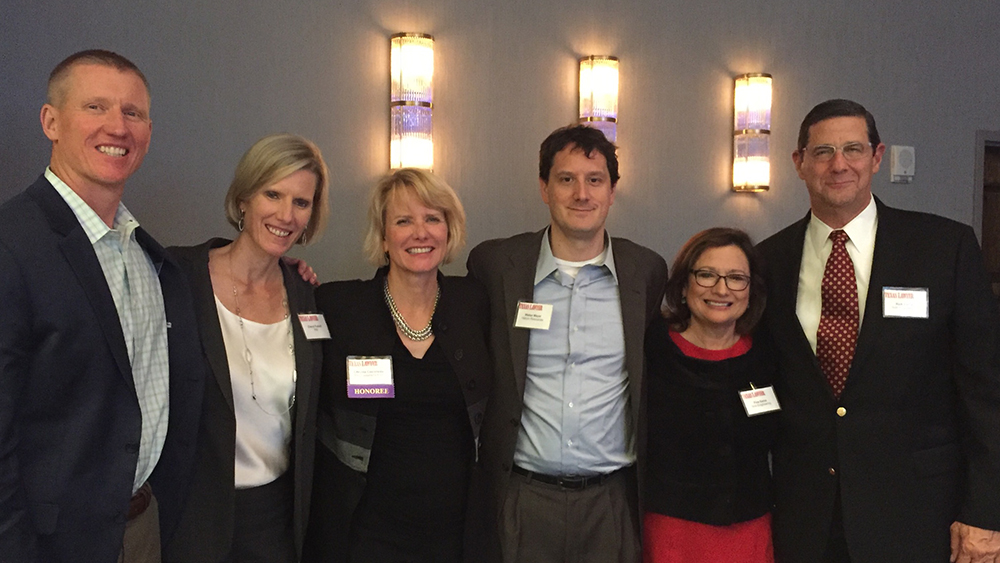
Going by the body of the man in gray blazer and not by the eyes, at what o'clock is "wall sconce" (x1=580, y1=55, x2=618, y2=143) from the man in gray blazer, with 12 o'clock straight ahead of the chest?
The wall sconce is roughly at 6 o'clock from the man in gray blazer.

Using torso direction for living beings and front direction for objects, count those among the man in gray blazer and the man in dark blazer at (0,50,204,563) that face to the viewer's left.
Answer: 0

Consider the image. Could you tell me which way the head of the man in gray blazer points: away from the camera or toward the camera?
toward the camera

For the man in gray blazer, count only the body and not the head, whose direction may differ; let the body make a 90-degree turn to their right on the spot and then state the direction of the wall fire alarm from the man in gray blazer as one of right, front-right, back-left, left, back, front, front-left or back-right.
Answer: back-right

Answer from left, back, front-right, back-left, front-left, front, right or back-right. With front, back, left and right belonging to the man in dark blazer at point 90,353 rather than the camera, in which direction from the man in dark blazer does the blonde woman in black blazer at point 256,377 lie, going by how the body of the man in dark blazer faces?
left

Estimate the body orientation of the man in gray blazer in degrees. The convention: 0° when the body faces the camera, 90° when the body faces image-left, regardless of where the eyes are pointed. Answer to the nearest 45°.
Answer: approximately 0°

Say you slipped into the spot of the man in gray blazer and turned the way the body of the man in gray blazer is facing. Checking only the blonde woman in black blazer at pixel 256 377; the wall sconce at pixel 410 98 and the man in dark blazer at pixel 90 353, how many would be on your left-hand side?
0

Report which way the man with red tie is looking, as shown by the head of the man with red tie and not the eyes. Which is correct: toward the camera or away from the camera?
toward the camera

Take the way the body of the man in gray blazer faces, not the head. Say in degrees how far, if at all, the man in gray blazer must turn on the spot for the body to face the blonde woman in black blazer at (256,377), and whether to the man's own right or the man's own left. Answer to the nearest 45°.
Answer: approximately 90° to the man's own right

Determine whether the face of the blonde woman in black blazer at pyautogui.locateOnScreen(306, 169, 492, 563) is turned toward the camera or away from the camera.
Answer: toward the camera

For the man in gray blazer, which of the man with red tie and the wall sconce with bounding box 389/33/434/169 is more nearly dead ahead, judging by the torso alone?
the man with red tie

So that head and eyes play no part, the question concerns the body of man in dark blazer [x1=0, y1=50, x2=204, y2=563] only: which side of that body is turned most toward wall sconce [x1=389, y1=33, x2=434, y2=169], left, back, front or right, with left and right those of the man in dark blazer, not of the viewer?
left

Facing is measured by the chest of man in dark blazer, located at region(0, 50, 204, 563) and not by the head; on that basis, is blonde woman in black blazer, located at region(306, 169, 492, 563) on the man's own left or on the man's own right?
on the man's own left

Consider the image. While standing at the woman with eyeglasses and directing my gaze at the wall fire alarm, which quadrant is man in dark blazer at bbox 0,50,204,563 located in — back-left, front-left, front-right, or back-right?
back-left
